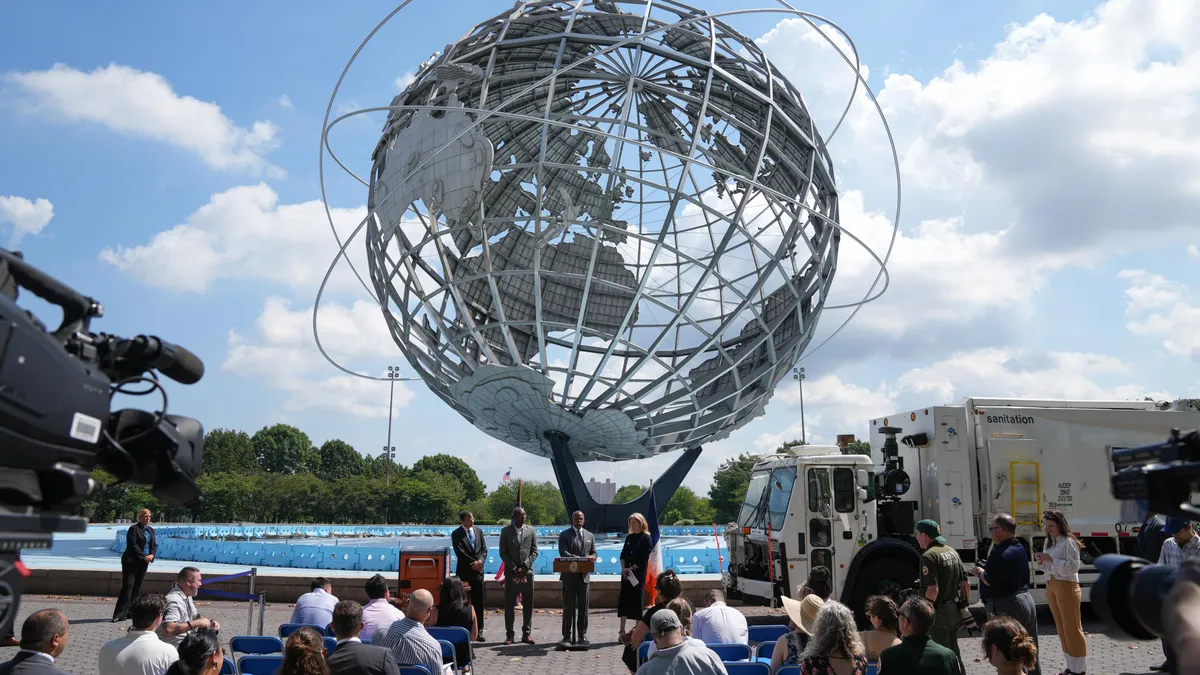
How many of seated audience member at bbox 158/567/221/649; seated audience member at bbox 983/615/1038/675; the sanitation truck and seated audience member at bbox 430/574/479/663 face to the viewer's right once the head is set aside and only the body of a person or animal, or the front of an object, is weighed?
1

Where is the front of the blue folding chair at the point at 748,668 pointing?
away from the camera

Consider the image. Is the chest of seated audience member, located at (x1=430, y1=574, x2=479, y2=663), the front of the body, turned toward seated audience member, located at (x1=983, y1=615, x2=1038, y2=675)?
no

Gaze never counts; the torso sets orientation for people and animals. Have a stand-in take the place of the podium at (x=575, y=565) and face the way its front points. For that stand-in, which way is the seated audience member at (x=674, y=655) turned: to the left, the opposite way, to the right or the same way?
the opposite way

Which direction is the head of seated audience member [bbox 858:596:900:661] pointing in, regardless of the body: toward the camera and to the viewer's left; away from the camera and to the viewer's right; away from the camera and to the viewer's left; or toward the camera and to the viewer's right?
away from the camera and to the viewer's left

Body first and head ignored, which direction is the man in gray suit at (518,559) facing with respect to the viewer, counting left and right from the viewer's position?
facing the viewer

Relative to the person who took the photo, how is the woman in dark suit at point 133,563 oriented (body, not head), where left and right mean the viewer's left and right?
facing the viewer and to the right of the viewer

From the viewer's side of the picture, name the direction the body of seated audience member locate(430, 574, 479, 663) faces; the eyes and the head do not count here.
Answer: away from the camera

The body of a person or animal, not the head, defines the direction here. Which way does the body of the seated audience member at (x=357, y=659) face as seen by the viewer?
away from the camera

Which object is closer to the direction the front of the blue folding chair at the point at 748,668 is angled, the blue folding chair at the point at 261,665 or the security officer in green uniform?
the security officer in green uniform

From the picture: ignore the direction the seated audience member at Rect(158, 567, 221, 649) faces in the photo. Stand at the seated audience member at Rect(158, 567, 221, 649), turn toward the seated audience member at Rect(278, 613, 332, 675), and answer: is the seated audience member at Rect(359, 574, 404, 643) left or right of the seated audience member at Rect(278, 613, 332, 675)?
left

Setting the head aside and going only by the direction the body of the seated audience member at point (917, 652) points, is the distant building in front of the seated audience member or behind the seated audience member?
in front

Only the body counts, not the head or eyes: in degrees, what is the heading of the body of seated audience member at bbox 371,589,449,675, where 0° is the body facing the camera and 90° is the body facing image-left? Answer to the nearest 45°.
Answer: approximately 225°

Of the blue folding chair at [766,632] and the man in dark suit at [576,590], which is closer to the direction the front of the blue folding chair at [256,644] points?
the man in dark suit

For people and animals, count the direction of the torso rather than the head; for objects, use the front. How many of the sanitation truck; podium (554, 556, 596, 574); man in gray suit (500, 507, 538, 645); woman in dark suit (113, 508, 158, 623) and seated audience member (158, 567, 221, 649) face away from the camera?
0

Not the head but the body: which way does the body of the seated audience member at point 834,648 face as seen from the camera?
away from the camera

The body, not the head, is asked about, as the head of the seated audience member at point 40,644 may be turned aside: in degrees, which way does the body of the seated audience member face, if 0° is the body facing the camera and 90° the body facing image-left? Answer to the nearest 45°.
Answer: approximately 225°

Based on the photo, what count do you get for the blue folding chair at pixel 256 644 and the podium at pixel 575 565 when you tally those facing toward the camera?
1

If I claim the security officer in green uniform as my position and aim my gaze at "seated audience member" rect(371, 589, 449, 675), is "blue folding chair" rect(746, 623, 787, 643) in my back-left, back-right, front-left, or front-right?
front-right

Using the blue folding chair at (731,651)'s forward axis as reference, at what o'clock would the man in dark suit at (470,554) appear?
The man in dark suit is roughly at 11 o'clock from the blue folding chair.
